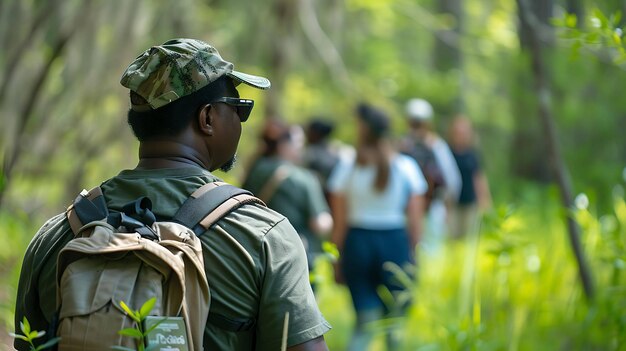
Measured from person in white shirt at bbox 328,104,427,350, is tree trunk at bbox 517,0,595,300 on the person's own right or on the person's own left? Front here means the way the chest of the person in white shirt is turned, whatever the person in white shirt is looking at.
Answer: on the person's own right

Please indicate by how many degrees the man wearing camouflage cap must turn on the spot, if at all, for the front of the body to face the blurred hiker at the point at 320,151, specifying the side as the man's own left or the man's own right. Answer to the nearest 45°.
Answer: approximately 45° to the man's own left

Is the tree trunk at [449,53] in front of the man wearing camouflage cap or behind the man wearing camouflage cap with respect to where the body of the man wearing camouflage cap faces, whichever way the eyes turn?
in front

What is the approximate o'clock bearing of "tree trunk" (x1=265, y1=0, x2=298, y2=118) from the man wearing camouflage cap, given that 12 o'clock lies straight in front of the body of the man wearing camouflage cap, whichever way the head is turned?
The tree trunk is roughly at 11 o'clock from the man wearing camouflage cap.

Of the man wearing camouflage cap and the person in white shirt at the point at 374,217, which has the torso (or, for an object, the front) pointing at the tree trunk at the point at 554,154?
the man wearing camouflage cap

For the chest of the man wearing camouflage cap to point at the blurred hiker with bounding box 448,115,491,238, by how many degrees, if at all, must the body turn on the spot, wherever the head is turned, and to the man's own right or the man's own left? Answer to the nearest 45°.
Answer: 0° — they already face them

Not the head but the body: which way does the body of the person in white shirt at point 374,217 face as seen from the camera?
away from the camera

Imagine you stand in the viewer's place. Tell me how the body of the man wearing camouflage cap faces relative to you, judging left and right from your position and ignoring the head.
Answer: facing away from the viewer and to the right of the viewer

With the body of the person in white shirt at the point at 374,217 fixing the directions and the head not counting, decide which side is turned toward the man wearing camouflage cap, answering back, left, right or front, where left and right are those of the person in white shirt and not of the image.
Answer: back

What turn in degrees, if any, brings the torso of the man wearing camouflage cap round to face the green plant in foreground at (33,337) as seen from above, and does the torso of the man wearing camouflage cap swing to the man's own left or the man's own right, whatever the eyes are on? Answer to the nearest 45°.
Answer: approximately 135° to the man's own left

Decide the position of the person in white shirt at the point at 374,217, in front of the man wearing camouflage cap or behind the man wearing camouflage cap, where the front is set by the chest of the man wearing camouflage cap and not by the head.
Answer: in front

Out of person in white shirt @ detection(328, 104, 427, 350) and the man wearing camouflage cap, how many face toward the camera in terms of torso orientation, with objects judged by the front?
0

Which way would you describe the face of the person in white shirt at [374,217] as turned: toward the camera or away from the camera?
away from the camera

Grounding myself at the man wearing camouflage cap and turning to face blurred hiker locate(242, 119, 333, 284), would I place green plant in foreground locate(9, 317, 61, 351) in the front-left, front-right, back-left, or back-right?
back-left
